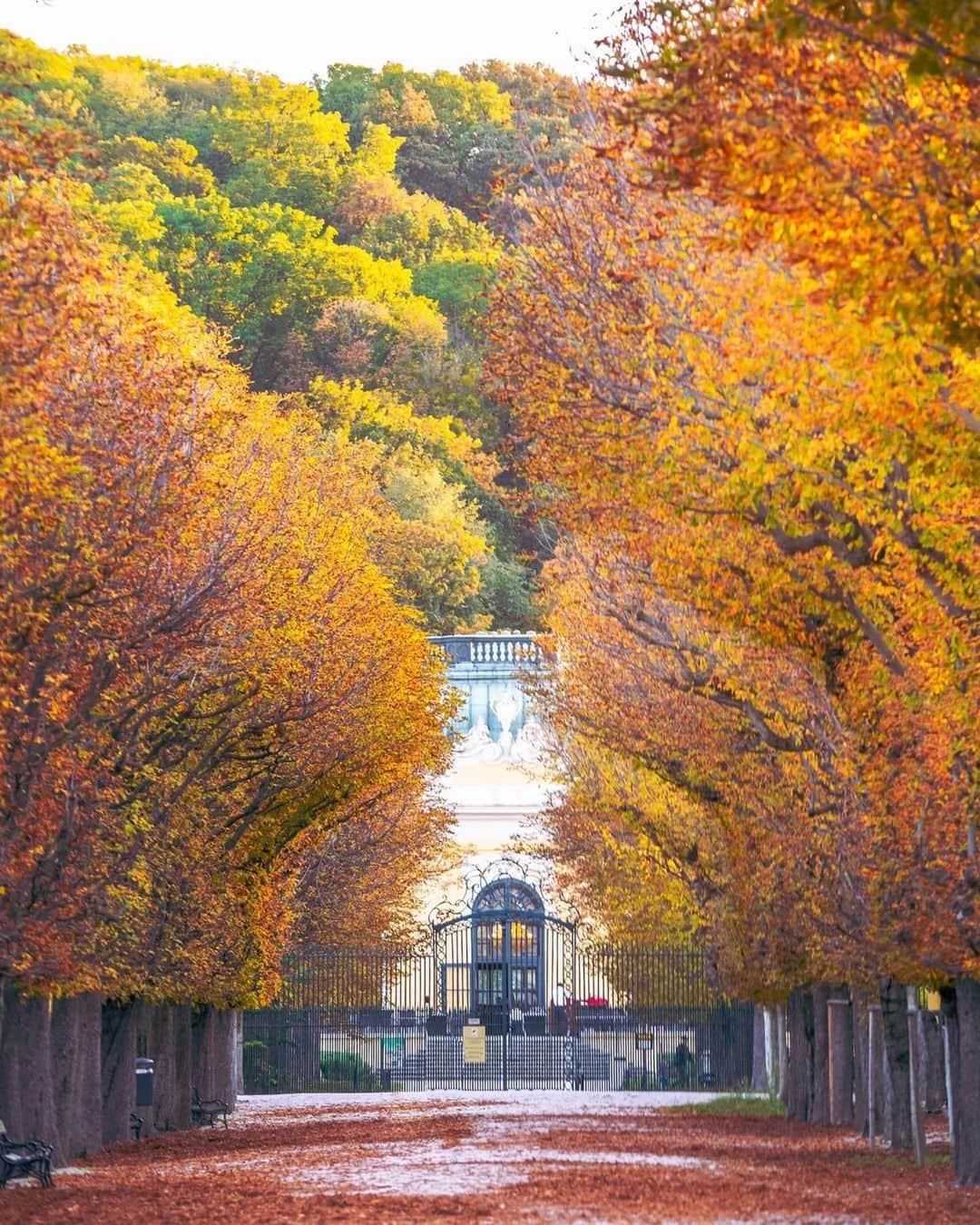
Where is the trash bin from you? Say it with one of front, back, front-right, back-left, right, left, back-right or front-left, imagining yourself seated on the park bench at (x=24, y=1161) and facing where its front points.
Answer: left

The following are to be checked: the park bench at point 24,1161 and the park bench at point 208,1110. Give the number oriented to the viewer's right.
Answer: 2

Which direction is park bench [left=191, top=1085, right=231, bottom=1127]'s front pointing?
to the viewer's right

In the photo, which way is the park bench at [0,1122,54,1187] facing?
to the viewer's right

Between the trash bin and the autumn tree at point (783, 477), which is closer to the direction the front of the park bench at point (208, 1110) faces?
the autumn tree

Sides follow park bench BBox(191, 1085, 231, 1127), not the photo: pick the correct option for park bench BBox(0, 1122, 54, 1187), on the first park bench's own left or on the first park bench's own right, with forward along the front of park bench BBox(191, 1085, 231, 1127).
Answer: on the first park bench's own right

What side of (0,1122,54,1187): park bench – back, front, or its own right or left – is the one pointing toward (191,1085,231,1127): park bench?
left

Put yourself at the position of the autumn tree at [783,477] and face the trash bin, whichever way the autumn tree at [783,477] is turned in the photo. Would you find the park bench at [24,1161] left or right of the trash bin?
left
